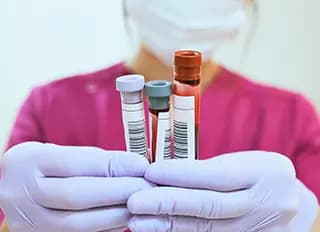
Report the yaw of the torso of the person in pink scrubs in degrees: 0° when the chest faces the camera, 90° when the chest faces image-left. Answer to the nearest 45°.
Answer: approximately 0°
